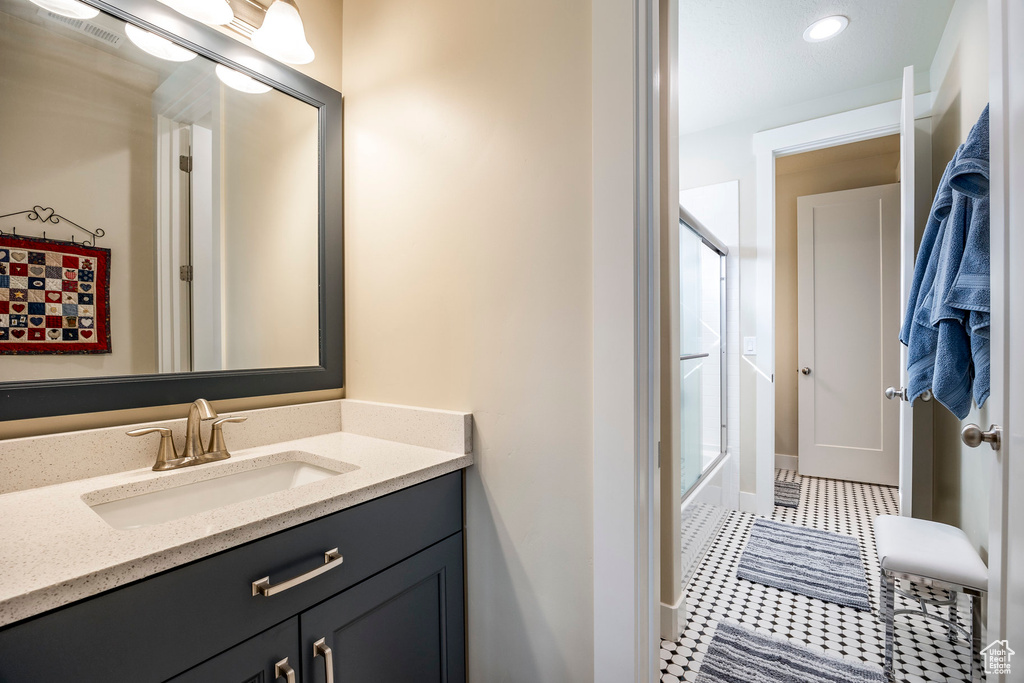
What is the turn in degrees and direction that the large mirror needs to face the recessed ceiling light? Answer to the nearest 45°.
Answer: approximately 45° to its left

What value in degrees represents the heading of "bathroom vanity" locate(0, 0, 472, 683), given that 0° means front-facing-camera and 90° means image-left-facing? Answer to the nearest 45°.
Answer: approximately 315°

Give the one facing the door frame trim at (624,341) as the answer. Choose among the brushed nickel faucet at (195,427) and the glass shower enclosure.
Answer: the brushed nickel faucet

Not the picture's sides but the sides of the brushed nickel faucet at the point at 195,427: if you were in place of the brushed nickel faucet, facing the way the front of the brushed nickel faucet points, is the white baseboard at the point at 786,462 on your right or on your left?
on your left

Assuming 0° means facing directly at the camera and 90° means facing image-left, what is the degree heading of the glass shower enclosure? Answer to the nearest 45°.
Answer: approximately 270°

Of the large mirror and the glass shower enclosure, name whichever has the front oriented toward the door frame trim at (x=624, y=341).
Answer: the large mirror
